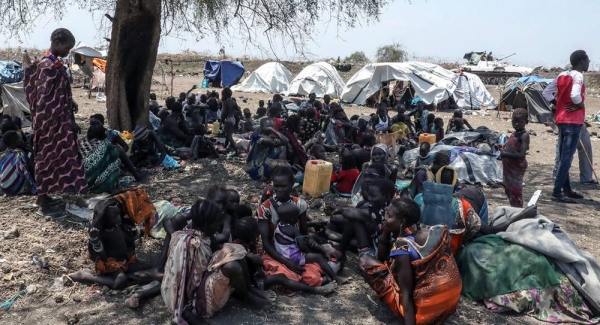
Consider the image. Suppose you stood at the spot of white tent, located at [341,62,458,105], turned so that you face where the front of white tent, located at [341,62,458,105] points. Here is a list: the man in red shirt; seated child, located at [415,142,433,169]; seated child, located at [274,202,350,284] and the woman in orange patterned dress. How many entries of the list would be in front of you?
4

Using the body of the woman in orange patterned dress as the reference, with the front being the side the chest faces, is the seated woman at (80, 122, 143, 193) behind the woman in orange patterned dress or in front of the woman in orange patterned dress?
in front

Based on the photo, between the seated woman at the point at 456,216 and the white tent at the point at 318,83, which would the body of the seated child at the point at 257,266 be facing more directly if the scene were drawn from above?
the seated woman

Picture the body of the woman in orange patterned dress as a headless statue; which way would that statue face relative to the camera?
to the viewer's left

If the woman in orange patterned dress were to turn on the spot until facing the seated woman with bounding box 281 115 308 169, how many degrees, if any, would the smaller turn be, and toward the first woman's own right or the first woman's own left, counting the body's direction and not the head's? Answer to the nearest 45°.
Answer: approximately 45° to the first woman's own right

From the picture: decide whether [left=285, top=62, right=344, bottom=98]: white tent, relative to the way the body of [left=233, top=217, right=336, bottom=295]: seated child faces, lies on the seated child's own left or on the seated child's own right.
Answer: on the seated child's own left

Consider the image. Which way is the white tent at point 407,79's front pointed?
toward the camera

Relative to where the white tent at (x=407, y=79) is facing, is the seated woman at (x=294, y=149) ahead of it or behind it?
ahead

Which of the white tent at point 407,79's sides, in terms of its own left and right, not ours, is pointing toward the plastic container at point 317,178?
front
